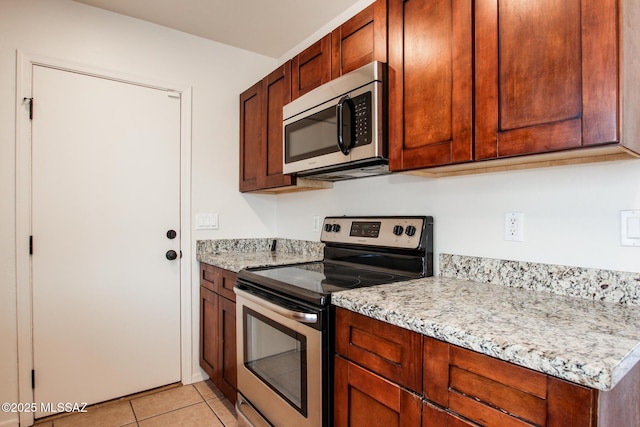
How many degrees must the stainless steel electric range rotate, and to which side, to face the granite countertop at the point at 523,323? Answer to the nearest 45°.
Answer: approximately 90° to its left

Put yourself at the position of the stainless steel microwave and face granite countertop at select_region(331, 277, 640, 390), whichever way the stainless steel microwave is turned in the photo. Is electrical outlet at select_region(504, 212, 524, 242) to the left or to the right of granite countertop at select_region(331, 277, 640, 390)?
left

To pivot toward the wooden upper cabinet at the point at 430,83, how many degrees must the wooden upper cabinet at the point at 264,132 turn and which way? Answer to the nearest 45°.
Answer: approximately 90° to its left
